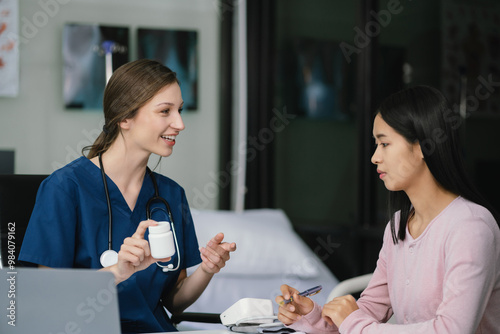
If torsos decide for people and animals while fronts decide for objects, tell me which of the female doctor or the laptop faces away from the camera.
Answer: the laptop

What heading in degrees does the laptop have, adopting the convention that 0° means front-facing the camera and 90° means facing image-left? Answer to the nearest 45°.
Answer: approximately 180°

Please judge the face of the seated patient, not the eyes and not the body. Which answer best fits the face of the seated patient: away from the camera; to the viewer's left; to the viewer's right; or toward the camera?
to the viewer's left

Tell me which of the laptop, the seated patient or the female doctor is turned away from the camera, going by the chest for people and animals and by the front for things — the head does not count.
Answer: the laptop

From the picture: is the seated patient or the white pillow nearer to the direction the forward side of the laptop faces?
the white pillow

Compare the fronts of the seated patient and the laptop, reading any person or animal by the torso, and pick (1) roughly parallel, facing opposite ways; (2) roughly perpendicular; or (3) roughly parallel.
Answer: roughly perpendicular

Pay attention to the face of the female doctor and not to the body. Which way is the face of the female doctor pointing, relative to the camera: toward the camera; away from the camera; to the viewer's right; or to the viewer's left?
to the viewer's right

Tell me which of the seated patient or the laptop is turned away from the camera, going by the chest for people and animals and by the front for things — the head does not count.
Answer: the laptop

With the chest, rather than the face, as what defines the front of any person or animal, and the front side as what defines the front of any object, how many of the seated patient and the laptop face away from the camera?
1

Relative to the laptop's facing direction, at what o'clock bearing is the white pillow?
The white pillow is roughly at 1 o'clock from the laptop.

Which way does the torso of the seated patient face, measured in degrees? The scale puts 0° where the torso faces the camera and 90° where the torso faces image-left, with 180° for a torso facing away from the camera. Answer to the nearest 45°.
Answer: approximately 45°

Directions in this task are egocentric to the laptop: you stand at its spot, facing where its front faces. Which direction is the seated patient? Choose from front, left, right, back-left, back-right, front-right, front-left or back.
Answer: right
